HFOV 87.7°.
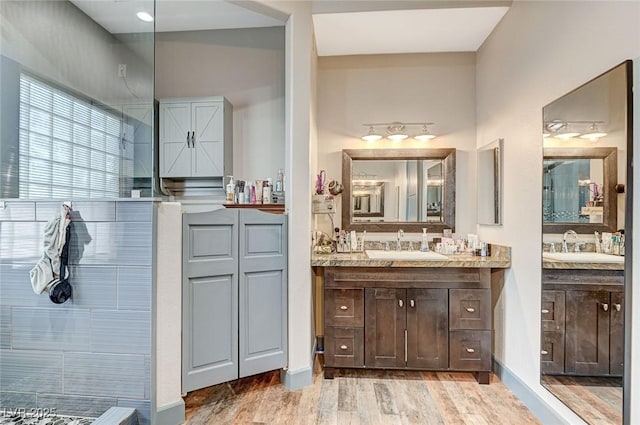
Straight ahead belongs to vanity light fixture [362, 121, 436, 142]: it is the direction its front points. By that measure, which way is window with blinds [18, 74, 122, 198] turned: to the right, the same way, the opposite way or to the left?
to the left

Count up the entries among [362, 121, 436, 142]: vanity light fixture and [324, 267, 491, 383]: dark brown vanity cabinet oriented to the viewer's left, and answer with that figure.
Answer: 0

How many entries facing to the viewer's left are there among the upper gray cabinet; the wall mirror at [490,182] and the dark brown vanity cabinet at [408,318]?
1

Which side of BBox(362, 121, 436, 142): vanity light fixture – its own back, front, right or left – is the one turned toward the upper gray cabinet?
right

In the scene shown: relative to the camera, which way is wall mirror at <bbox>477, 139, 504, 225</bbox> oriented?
to the viewer's left

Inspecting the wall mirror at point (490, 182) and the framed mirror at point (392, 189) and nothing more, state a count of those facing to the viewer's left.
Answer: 1

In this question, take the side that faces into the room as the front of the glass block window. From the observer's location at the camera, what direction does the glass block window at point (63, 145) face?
facing the viewer and to the right of the viewer

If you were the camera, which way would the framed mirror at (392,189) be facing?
facing the viewer

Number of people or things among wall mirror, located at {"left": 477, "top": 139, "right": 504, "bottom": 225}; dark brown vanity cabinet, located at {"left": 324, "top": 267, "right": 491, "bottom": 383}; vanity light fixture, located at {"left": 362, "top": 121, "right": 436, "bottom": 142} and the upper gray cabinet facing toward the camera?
3

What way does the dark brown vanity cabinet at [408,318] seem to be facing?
toward the camera

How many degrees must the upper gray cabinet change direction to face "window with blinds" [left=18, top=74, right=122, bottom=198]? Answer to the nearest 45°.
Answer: approximately 45° to its right

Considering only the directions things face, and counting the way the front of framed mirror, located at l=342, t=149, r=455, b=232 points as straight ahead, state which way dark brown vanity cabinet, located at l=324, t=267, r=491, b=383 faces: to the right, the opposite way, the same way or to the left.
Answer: the same way

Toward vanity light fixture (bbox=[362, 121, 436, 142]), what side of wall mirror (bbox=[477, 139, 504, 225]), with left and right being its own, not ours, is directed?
front

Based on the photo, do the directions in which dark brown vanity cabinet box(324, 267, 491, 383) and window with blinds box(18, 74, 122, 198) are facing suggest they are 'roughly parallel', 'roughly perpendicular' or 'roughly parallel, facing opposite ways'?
roughly perpendicular

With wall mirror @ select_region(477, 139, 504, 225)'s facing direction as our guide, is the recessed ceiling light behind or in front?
in front

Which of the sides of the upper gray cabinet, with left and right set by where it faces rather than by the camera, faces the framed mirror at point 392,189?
left

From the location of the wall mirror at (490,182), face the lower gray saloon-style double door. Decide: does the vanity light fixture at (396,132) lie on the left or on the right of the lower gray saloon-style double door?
right

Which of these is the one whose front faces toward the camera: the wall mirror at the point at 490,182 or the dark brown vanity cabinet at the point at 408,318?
the dark brown vanity cabinet

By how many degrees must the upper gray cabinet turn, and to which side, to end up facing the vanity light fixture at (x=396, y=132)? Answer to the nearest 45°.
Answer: approximately 90° to its left

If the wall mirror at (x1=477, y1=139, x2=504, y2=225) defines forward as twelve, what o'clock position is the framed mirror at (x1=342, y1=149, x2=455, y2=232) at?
The framed mirror is roughly at 12 o'clock from the wall mirror.
